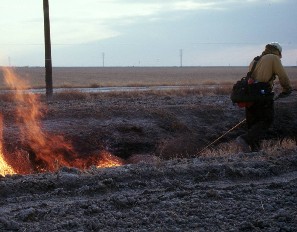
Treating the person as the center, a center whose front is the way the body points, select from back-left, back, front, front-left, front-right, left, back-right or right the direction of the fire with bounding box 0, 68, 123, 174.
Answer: back-left

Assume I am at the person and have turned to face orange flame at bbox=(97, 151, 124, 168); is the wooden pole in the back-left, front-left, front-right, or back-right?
front-right

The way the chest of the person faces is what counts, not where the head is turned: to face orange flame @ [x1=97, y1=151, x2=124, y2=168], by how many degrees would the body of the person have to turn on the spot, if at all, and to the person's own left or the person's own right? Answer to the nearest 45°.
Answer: approximately 135° to the person's own left

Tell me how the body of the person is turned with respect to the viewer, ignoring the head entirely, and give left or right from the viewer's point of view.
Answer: facing away from the viewer and to the right of the viewer

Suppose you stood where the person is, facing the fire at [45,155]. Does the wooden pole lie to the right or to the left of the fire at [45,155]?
right

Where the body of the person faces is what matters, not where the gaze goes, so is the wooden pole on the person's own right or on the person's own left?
on the person's own left
